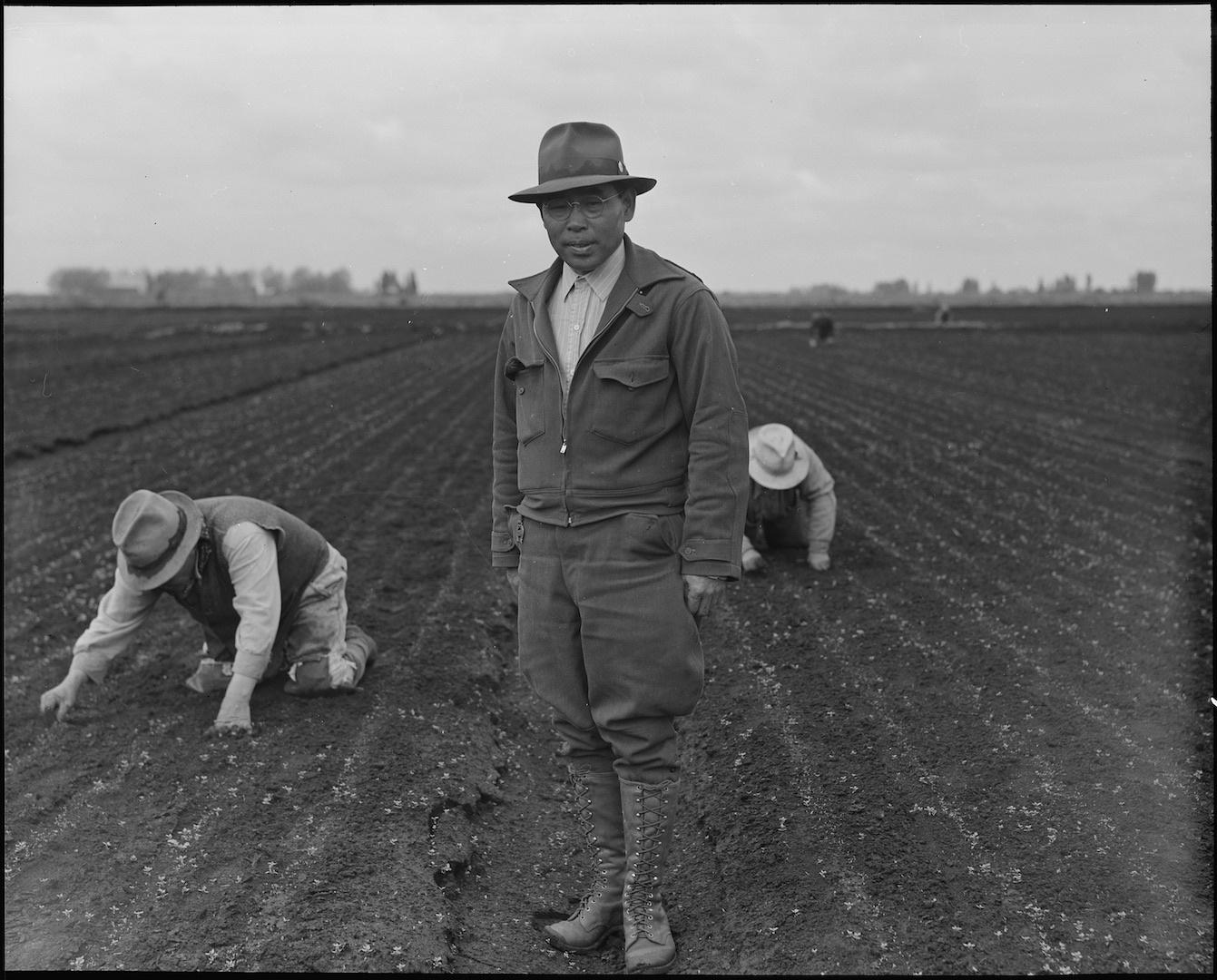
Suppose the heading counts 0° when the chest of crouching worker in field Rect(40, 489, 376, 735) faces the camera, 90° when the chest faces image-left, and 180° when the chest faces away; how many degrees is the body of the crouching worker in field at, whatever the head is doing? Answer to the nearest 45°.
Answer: approximately 45°

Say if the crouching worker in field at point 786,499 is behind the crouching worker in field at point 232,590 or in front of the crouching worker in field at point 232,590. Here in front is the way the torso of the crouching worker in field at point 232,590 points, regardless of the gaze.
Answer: behind

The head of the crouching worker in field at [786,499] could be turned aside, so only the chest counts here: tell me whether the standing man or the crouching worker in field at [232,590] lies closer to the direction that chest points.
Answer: the standing man

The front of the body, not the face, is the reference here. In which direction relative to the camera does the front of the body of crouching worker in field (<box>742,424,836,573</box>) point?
toward the camera

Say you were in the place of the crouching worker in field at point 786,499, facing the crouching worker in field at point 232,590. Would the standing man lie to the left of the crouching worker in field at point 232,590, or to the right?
left

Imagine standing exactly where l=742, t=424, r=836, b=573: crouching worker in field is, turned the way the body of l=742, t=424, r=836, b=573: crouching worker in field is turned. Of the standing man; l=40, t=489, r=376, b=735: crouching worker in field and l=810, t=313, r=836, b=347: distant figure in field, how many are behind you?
1

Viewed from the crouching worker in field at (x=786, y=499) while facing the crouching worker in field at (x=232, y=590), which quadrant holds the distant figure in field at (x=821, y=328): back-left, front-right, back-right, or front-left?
back-right

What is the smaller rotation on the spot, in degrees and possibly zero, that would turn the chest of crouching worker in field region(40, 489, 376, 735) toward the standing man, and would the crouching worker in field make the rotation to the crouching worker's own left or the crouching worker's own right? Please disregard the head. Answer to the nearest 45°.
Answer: approximately 90° to the crouching worker's own left

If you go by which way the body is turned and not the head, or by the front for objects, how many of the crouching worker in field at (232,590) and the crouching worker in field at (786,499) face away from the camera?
0

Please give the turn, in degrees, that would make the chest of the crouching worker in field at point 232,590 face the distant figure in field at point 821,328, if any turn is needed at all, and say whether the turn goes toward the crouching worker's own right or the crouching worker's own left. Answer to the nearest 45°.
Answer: approximately 180°

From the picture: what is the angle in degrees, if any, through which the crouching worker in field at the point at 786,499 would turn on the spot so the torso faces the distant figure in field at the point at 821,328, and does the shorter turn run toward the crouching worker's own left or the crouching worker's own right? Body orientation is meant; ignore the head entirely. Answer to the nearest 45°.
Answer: approximately 180°

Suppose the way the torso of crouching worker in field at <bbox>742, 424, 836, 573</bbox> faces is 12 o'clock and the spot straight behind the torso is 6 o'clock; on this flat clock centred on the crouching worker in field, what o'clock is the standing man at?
The standing man is roughly at 12 o'clock from the crouching worker in field.

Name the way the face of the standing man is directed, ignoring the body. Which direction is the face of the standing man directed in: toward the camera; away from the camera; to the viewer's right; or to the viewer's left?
toward the camera

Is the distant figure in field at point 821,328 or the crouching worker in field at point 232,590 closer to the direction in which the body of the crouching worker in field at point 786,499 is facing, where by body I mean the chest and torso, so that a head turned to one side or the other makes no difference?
the crouching worker in field
